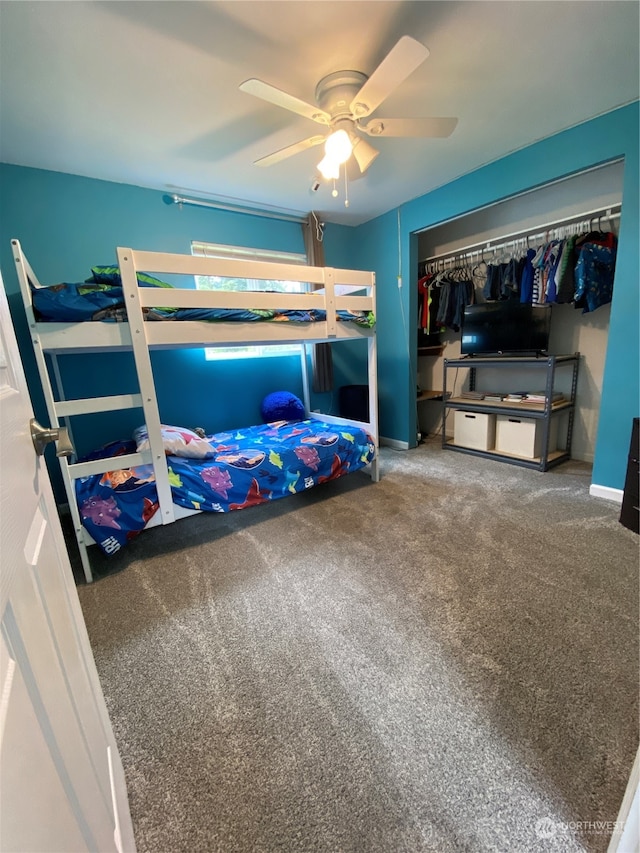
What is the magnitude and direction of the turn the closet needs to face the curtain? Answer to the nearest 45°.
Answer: approximately 45° to its right

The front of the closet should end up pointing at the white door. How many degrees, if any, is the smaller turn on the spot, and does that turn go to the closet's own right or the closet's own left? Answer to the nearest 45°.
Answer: approximately 45° to the closet's own left

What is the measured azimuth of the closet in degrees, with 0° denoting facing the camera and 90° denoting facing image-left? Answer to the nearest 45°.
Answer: approximately 45°

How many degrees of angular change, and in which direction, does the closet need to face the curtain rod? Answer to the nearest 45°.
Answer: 0° — it already faces it

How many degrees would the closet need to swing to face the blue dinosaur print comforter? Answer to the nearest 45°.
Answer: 0° — it already faces it
